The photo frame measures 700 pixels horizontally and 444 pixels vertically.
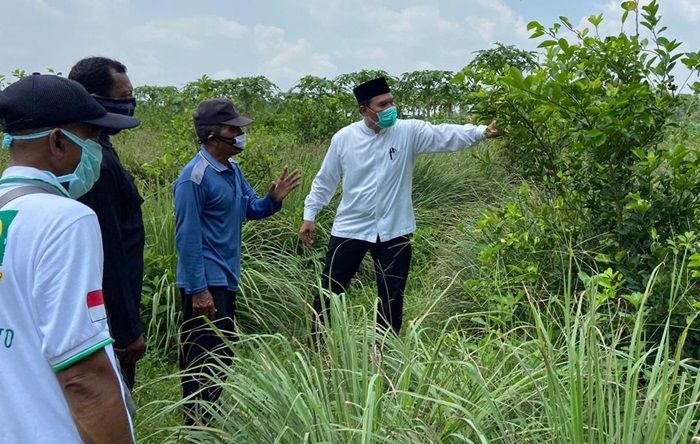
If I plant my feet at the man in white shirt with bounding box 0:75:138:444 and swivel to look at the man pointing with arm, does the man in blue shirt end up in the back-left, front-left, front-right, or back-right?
front-left

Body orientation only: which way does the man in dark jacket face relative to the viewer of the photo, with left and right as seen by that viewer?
facing to the right of the viewer

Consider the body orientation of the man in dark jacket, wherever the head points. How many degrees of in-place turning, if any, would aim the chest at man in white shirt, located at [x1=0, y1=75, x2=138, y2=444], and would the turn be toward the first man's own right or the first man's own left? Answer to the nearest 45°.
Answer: approximately 90° to the first man's own right

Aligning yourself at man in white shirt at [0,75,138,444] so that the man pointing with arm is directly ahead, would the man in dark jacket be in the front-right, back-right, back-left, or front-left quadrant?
front-left

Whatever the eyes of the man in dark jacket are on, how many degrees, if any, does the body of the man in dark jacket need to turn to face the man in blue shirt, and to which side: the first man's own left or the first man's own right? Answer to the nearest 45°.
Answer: approximately 45° to the first man's own left

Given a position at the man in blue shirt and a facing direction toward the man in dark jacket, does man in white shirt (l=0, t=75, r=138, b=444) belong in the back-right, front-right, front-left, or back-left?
front-left

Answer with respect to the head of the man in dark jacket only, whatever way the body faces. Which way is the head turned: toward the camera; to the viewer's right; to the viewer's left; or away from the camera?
to the viewer's right

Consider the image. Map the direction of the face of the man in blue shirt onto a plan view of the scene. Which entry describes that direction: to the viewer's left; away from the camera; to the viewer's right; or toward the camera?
to the viewer's right

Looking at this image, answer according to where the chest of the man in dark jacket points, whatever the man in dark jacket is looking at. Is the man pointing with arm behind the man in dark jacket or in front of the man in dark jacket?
in front

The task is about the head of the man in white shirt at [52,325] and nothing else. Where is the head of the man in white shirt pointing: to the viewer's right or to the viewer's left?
to the viewer's right
